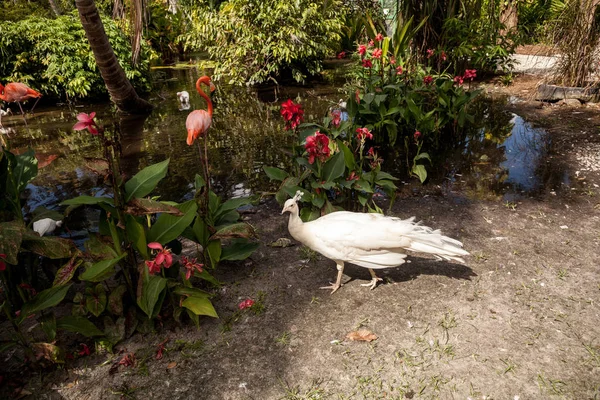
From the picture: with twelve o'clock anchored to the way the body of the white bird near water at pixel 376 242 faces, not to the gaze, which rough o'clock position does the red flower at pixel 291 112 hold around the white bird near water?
The red flower is roughly at 2 o'clock from the white bird near water.

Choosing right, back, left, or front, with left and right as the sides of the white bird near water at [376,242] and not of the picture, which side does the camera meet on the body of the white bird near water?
left

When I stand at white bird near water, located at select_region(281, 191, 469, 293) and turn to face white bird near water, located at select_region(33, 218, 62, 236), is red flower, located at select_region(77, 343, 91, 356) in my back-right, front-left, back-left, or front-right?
front-left

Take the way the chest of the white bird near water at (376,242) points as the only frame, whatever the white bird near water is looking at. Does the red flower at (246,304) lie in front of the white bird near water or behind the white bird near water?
in front

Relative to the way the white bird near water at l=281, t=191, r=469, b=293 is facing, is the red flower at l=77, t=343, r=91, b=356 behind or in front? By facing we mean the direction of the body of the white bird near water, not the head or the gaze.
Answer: in front

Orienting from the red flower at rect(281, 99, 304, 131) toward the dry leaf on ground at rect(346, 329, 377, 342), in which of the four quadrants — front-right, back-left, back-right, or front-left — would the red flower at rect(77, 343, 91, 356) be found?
front-right

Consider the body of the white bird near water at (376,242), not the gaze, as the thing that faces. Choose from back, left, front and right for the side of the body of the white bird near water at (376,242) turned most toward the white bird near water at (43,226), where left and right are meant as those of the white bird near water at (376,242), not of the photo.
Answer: front
